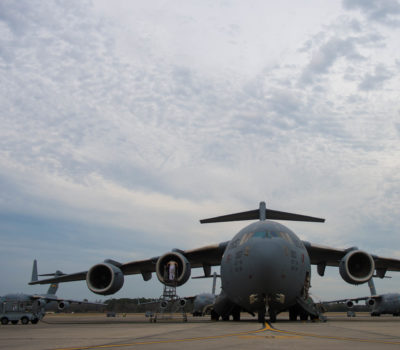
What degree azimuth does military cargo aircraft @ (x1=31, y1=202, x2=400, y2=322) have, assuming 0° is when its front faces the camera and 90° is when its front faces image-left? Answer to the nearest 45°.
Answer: approximately 0°

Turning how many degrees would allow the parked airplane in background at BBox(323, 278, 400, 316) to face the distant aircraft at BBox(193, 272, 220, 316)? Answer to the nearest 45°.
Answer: approximately 135° to its right

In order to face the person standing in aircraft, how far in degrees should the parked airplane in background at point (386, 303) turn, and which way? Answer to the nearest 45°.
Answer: approximately 45° to its right

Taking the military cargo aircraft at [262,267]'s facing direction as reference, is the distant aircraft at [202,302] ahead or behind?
behind

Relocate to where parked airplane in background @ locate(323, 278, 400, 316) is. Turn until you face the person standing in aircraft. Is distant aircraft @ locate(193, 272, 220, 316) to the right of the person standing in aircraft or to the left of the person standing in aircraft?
right

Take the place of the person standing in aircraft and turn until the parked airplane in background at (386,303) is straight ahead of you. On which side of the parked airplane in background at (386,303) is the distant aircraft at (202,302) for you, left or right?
left

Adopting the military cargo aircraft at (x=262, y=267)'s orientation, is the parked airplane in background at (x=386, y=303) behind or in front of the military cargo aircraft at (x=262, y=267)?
behind

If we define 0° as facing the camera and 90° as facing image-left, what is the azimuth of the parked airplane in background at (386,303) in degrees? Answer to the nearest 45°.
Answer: approximately 315°
